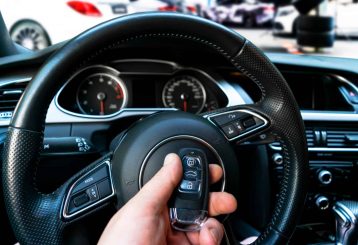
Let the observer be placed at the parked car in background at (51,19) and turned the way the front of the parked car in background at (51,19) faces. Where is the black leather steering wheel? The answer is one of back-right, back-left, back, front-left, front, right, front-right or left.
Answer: back-left

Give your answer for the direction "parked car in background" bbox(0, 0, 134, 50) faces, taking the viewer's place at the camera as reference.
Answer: facing away from the viewer and to the left of the viewer

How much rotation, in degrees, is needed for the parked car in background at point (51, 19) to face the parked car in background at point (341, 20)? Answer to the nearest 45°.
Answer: approximately 135° to its right

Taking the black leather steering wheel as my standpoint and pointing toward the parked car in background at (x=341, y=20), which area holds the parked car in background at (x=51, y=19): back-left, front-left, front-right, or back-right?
front-left

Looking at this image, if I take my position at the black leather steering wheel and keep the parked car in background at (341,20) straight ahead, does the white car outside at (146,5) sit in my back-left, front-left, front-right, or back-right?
front-left
